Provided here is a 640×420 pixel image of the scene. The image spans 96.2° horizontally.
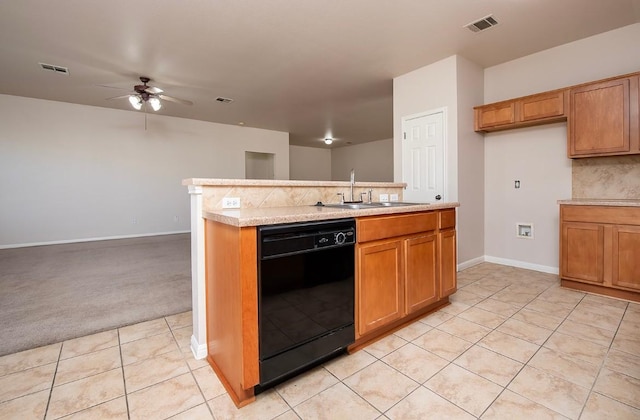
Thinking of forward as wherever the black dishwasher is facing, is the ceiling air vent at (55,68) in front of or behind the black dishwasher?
behind

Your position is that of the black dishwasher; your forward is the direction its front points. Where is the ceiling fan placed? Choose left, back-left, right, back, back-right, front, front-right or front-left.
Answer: back

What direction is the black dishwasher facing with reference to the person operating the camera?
facing the viewer and to the right of the viewer

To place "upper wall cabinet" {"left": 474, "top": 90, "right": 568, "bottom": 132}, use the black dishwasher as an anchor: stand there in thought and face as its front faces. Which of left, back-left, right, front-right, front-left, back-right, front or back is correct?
left

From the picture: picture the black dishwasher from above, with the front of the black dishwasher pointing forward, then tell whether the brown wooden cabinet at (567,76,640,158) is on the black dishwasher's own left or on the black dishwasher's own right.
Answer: on the black dishwasher's own left

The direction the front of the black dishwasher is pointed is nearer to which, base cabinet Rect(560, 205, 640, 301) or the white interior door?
the base cabinet
